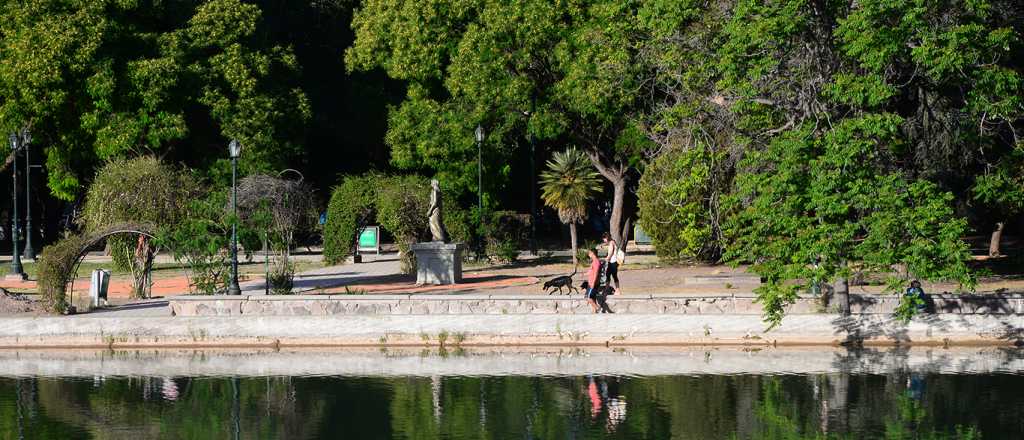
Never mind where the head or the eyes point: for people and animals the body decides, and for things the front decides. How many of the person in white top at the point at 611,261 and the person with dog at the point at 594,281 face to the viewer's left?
2

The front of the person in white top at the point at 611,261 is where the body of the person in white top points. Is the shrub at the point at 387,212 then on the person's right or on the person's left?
on the person's right

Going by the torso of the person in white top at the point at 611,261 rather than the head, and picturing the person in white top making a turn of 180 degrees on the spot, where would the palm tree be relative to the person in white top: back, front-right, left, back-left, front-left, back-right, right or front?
left

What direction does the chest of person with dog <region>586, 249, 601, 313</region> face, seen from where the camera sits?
to the viewer's left

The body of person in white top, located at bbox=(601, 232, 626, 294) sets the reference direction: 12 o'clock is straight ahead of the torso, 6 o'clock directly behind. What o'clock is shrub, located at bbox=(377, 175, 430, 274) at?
The shrub is roughly at 2 o'clock from the person in white top.

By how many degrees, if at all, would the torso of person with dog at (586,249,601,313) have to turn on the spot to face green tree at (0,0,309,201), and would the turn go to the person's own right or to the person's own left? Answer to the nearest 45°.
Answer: approximately 45° to the person's own right

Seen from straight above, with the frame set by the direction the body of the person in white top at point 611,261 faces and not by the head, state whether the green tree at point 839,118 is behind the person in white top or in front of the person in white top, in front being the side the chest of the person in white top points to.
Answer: behind

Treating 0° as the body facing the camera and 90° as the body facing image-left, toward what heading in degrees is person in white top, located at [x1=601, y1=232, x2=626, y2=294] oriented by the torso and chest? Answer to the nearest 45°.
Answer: approximately 90°

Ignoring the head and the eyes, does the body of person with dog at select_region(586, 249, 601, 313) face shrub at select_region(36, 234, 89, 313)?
yes

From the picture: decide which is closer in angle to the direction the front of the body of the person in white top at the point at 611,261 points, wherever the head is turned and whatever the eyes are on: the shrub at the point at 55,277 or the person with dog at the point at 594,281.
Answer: the shrub

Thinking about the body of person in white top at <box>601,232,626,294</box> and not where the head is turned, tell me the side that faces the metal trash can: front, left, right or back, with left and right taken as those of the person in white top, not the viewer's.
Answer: front

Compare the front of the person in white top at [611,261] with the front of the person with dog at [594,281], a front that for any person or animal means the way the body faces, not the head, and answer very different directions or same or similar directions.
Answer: same or similar directions
